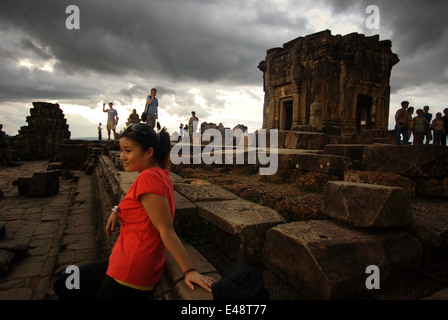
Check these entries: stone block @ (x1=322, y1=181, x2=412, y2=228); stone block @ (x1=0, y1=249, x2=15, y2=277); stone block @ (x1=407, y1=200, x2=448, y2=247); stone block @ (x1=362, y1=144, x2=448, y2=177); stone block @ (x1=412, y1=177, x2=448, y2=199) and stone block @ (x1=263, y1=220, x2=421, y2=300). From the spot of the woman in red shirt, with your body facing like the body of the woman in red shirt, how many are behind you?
5

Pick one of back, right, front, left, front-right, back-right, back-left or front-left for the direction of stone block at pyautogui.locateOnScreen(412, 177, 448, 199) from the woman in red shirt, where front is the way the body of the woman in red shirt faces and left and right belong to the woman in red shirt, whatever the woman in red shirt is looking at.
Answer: back

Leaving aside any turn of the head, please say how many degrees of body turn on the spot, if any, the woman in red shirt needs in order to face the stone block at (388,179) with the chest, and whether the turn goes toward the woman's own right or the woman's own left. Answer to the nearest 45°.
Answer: approximately 180°

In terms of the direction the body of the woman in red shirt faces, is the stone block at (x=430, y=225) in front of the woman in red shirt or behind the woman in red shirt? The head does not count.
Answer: behind
